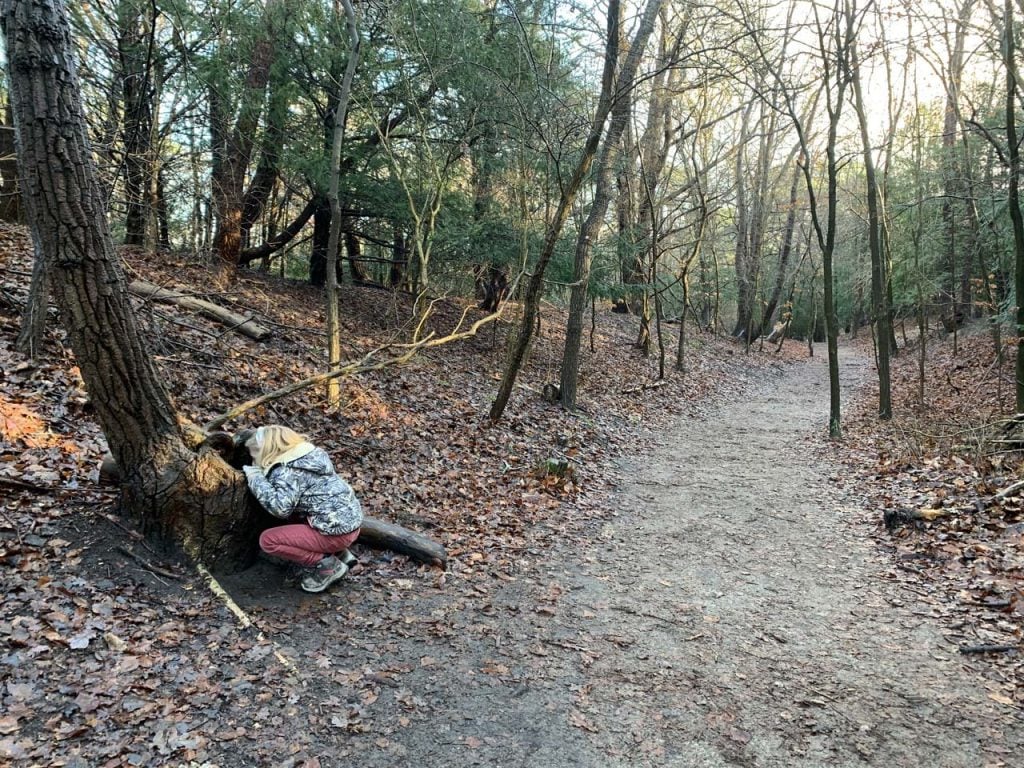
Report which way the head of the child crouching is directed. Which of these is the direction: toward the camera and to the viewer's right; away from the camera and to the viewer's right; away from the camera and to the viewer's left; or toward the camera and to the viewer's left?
away from the camera and to the viewer's left

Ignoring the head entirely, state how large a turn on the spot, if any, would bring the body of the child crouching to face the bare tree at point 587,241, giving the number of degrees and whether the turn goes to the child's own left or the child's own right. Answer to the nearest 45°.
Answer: approximately 135° to the child's own right

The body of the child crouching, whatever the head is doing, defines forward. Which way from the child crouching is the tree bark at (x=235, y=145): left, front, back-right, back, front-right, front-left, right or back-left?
right

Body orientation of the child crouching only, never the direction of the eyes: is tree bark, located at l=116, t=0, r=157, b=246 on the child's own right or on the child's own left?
on the child's own right

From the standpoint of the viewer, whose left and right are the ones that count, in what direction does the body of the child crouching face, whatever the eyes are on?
facing to the left of the viewer

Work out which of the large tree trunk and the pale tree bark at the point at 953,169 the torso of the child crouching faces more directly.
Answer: the large tree trunk

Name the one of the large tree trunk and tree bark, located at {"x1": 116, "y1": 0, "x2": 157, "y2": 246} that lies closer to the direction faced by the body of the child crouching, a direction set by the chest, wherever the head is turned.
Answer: the large tree trunk
